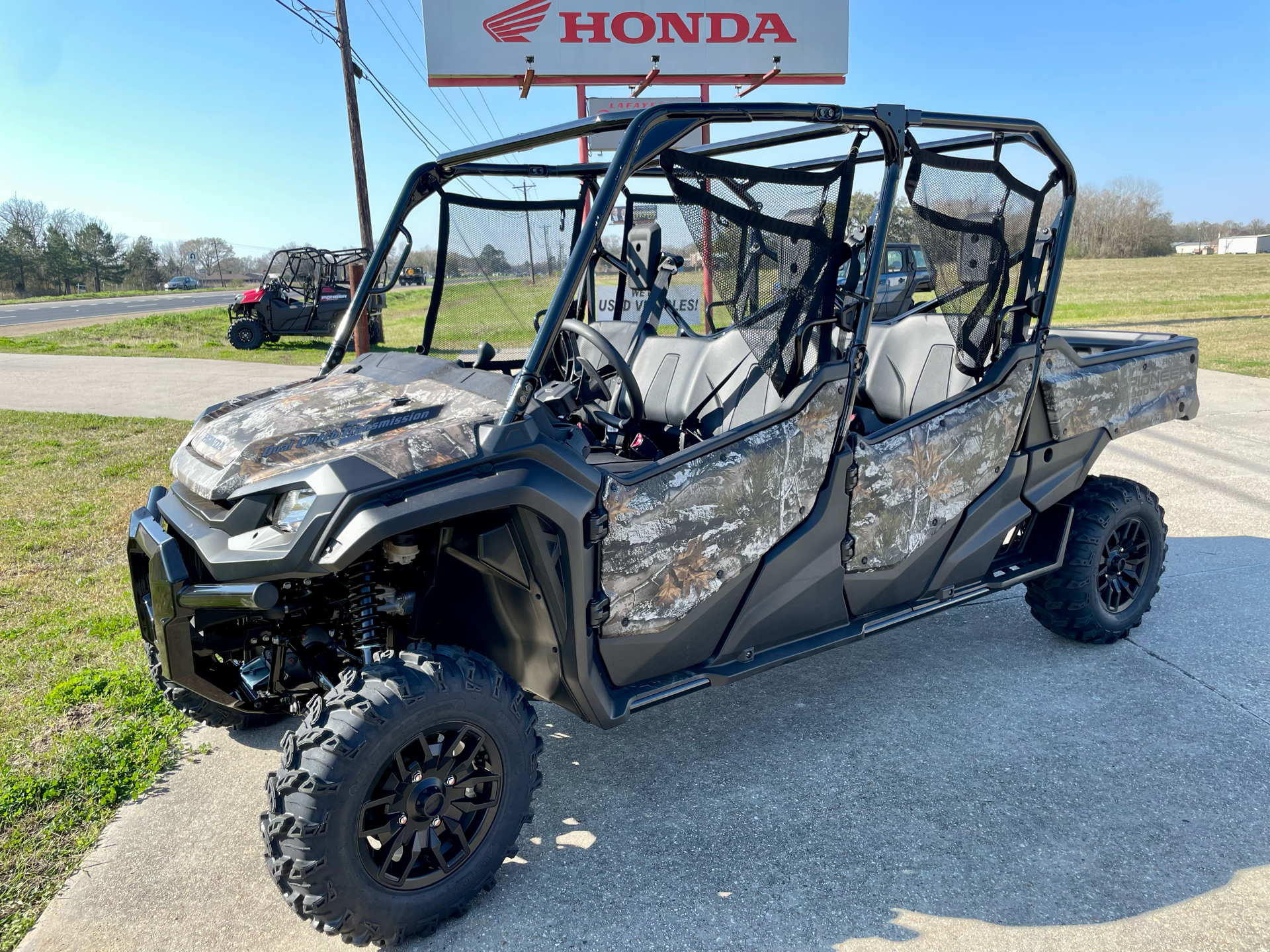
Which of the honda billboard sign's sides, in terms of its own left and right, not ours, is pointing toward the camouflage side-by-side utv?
front

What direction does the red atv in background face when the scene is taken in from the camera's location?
facing to the left of the viewer

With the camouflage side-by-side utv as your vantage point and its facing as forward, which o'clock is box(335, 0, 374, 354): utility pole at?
The utility pole is roughly at 4 o'clock from the camouflage side-by-side utv.

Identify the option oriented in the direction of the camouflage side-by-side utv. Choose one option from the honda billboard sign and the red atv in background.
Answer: the honda billboard sign

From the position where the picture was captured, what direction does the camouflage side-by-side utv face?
facing the viewer and to the left of the viewer

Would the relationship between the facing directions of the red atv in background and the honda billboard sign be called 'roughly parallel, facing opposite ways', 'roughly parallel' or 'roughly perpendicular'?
roughly perpendicular

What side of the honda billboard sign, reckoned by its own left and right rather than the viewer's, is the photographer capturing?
front

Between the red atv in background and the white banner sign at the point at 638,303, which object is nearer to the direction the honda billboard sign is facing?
the white banner sign

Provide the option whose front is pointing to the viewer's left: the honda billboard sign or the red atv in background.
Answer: the red atv in background

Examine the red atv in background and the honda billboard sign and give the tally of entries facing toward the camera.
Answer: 1

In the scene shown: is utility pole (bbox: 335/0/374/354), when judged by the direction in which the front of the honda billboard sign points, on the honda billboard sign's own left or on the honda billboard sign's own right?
on the honda billboard sign's own right

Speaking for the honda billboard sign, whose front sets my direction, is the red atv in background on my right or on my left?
on my right

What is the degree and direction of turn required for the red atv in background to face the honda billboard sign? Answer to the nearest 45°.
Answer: approximately 135° to its left

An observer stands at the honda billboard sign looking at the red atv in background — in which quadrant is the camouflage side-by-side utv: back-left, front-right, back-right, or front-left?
back-left
